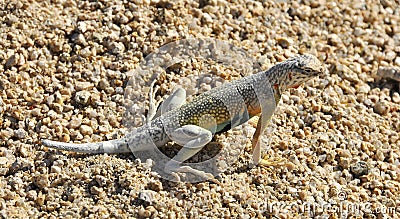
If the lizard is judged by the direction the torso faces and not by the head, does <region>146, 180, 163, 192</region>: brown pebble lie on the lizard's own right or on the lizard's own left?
on the lizard's own right

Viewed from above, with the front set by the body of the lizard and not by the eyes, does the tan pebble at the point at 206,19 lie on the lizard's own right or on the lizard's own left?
on the lizard's own left

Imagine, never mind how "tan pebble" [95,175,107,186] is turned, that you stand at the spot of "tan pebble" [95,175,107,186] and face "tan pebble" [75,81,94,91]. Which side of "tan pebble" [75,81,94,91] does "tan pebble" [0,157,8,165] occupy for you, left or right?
left

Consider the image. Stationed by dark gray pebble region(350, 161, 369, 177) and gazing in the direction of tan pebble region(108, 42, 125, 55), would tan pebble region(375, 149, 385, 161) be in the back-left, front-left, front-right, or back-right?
back-right

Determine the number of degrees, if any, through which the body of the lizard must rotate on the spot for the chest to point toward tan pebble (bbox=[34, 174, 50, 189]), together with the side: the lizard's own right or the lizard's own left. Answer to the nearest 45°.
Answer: approximately 180°

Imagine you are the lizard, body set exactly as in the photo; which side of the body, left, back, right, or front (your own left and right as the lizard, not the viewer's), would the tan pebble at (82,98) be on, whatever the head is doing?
back

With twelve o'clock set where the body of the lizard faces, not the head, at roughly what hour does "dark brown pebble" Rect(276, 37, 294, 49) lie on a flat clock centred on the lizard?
The dark brown pebble is roughly at 10 o'clock from the lizard.

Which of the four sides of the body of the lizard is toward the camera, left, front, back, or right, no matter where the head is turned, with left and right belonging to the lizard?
right

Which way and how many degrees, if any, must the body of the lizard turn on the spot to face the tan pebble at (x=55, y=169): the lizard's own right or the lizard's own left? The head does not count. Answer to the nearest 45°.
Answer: approximately 180°

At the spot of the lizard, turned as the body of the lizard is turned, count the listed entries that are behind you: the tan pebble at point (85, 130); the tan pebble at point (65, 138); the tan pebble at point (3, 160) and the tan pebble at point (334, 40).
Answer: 3

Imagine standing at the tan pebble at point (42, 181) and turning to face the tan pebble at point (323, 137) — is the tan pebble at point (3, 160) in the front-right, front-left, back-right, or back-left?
back-left
